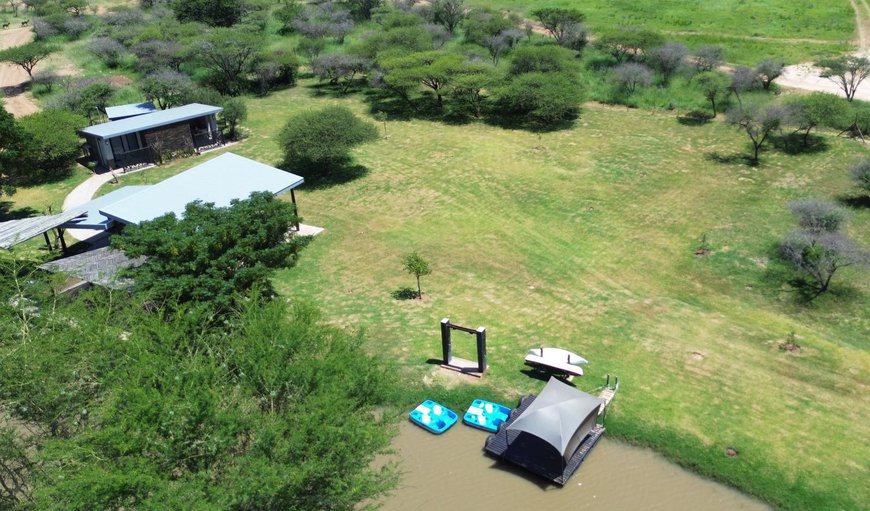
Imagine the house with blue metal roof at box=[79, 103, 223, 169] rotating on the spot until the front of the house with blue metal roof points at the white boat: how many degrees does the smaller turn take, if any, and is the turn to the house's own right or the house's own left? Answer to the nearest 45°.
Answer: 0° — it already faces it

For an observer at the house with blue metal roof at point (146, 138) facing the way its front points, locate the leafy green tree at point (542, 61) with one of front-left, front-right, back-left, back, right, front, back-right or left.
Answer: left

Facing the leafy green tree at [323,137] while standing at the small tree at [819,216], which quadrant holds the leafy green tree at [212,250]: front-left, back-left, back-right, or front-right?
front-left

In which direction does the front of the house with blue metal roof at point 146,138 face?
toward the camera

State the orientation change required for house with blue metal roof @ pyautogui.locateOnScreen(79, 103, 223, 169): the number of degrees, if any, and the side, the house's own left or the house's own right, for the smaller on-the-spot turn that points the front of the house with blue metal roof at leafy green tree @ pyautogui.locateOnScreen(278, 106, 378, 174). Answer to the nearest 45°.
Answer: approximately 45° to the house's own left

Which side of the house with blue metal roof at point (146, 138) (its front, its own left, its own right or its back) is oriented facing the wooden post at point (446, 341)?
front

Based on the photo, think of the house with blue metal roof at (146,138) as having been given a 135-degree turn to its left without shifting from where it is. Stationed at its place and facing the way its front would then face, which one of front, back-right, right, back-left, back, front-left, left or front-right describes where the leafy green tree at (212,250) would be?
back-right

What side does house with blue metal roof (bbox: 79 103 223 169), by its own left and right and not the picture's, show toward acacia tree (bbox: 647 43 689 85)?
left

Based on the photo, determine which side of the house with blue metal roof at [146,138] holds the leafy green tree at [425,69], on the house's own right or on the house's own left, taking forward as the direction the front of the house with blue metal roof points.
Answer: on the house's own left

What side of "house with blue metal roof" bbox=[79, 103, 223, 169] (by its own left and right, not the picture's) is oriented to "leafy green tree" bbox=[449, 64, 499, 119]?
left

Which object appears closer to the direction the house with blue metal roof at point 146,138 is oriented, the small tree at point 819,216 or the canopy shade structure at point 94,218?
the canopy shade structure

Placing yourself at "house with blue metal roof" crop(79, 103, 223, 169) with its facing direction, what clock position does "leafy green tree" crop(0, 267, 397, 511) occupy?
The leafy green tree is roughly at 12 o'clock from the house with blue metal roof.

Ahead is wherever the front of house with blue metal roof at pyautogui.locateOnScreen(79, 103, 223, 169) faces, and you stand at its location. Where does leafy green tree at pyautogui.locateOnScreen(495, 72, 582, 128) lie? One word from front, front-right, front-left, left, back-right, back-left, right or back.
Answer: left

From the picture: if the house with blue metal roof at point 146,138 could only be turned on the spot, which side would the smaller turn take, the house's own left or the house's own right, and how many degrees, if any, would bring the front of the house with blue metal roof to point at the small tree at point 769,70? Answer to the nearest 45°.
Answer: approximately 90° to the house's own left

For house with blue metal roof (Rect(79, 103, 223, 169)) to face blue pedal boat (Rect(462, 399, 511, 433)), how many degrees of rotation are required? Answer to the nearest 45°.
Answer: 0° — it already faces it

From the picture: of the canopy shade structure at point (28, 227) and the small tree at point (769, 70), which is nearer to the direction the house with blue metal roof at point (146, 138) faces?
the canopy shade structure

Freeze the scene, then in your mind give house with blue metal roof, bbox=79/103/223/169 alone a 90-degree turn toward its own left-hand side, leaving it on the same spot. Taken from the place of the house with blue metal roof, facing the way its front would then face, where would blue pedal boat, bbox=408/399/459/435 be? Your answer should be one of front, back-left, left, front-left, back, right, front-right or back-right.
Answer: right
